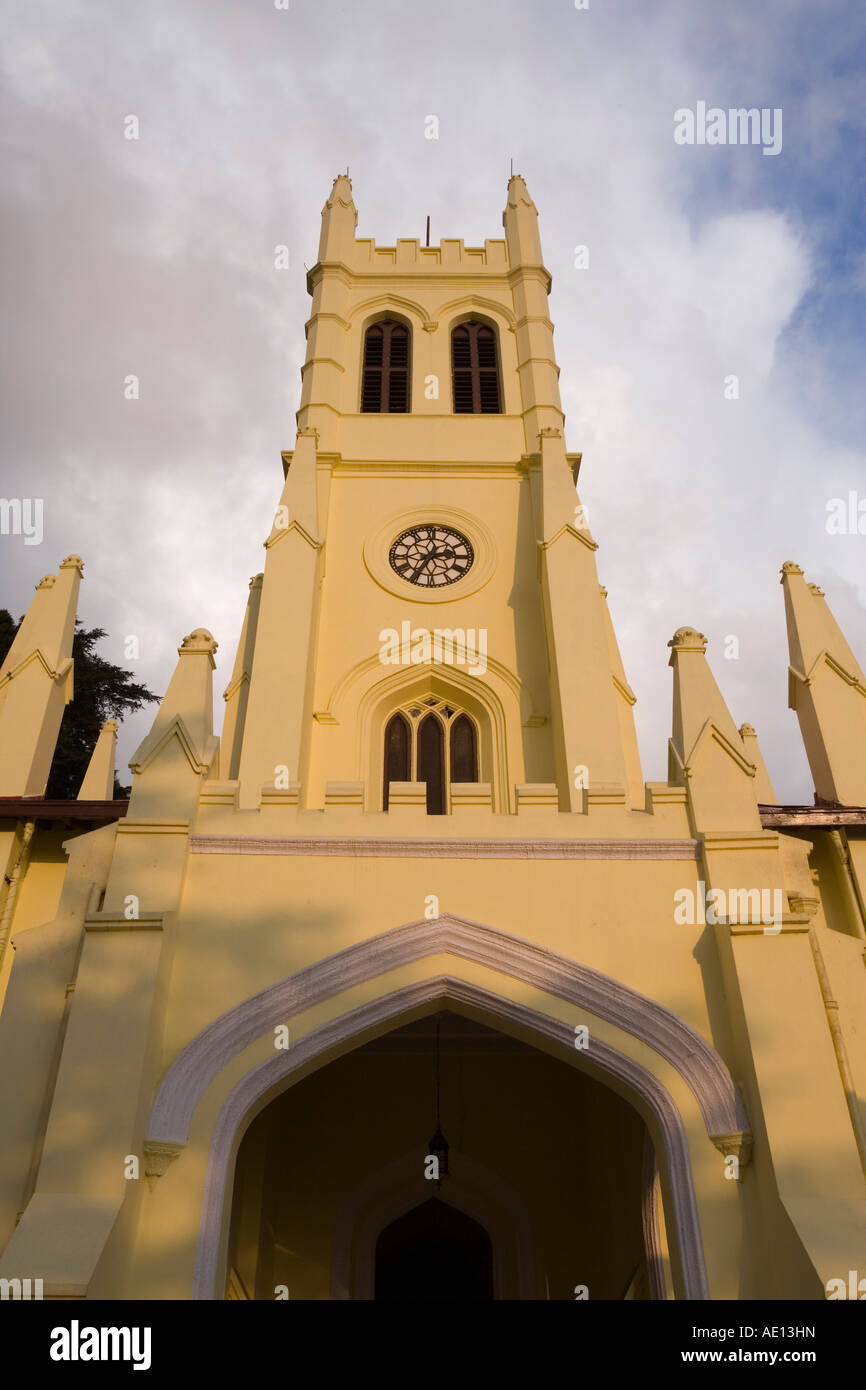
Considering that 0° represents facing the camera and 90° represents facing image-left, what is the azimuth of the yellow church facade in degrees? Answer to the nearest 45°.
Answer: approximately 0°

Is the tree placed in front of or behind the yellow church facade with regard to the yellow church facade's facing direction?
behind
